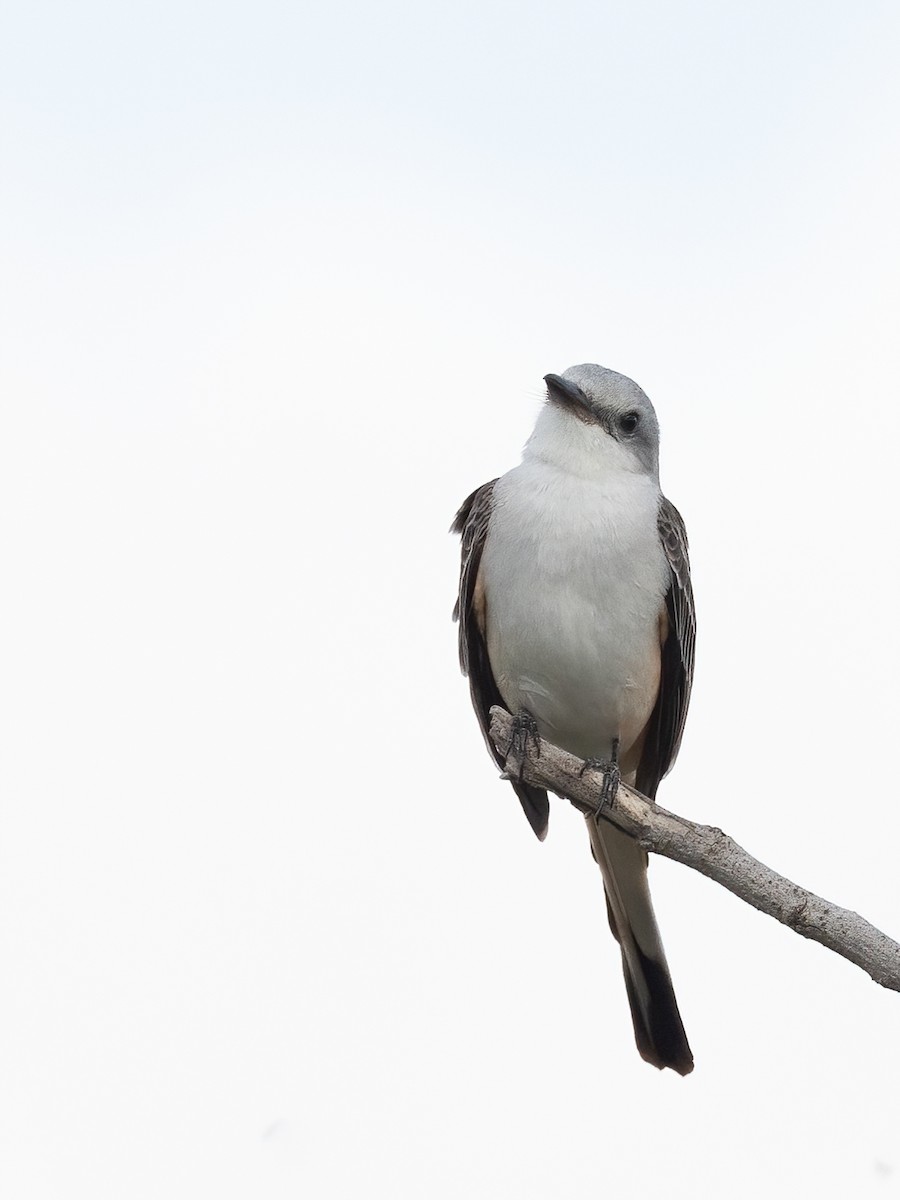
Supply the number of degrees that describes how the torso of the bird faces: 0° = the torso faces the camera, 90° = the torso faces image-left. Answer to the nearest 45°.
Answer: approximately 0°
